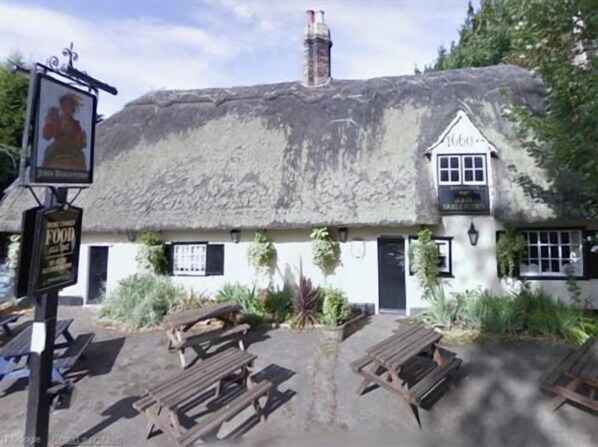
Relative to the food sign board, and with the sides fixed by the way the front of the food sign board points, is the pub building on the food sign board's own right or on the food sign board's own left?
on the food sign board's own left

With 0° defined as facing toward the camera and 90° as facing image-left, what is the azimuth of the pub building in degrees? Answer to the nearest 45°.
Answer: approximately 0°

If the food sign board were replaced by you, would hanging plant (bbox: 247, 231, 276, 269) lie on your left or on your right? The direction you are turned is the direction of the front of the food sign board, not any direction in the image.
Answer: on your left

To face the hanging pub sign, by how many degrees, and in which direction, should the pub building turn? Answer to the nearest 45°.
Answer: approximately 45° to its right

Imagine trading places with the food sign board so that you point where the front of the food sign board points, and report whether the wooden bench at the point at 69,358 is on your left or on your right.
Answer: on your left

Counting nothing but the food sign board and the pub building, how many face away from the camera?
0

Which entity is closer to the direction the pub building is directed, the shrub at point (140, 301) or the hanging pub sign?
the hanging pub sign

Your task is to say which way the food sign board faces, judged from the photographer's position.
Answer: facing the viewer and to the right of the viewer
